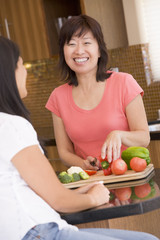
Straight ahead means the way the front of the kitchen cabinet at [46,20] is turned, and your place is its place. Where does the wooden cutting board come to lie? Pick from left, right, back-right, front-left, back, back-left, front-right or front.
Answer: front

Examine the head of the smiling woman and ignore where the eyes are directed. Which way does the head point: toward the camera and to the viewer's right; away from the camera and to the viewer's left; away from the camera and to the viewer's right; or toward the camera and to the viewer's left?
toward the camera and to the viewer's left

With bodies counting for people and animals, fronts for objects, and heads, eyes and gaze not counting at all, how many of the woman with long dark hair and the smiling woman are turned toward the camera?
1

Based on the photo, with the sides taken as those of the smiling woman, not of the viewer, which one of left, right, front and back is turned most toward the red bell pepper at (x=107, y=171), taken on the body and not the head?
front

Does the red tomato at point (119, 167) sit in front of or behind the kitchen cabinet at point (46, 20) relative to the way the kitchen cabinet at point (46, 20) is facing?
in front

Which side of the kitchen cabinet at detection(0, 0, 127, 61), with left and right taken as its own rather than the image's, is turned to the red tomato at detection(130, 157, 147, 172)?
front

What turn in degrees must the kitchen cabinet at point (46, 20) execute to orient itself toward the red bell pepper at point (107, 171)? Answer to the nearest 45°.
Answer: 0° — it already faces it

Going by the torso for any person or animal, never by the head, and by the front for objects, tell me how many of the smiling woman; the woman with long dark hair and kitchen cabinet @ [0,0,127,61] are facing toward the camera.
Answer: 2

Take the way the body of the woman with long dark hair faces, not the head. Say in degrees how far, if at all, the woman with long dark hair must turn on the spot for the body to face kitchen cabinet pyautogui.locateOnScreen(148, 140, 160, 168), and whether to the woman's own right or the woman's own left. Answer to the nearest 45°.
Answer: approximately 45° to the woman's own left

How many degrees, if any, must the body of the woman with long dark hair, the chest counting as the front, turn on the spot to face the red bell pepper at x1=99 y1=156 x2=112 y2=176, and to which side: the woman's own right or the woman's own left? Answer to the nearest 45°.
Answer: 0° — they already face it

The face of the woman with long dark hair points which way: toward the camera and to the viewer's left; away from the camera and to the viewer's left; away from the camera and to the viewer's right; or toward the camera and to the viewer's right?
away from the camera and to the viewer's right

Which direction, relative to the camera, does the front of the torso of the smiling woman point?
toward the camera

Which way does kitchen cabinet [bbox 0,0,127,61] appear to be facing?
toward the camera

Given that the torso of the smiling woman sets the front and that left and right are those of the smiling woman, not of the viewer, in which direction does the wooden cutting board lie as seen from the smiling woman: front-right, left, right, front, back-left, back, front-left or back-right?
front

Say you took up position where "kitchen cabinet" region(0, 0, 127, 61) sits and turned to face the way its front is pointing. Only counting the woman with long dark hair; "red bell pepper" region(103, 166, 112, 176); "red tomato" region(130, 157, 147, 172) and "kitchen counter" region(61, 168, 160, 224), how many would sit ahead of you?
4

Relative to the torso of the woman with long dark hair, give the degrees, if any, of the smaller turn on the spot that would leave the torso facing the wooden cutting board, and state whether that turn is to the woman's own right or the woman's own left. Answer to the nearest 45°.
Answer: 0° — they already face it

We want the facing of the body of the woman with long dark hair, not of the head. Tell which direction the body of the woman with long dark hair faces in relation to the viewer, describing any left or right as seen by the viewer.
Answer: facing away from the viewer and to the right of the viewer

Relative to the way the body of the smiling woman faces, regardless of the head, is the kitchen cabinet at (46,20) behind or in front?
behind
